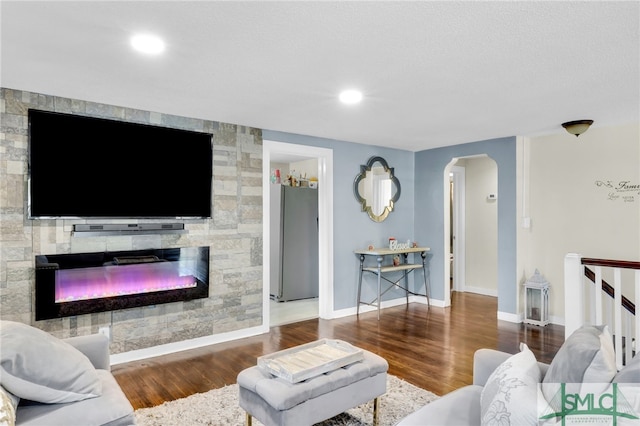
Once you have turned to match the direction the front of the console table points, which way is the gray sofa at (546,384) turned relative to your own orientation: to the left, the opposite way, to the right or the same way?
to the right

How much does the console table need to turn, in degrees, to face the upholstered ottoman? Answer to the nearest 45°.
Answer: approximately 45° to its right

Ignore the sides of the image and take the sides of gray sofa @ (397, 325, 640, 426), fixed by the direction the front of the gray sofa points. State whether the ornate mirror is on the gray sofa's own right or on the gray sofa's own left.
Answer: on the gray sofa's own right

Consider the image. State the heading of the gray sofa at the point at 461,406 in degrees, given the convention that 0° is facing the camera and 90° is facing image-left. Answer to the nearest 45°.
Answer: approximately 45°

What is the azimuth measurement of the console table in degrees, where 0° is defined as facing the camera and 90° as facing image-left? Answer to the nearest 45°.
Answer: approximately 315°

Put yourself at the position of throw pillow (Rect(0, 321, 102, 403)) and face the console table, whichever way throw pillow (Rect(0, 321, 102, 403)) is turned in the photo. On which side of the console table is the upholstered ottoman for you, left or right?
right

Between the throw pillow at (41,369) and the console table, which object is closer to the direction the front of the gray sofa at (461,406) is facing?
the throw pillow

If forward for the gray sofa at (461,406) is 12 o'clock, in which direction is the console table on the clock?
The console table is roughly at 4 o'clock from the gray sofa.

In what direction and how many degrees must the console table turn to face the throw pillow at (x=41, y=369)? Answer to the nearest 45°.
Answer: approximately 45° to its right

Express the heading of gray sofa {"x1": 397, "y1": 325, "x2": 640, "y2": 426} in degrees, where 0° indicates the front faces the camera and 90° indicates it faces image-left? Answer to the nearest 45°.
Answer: approximately 45°

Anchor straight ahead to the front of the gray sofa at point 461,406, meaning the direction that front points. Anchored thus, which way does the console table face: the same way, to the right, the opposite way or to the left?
to the left
